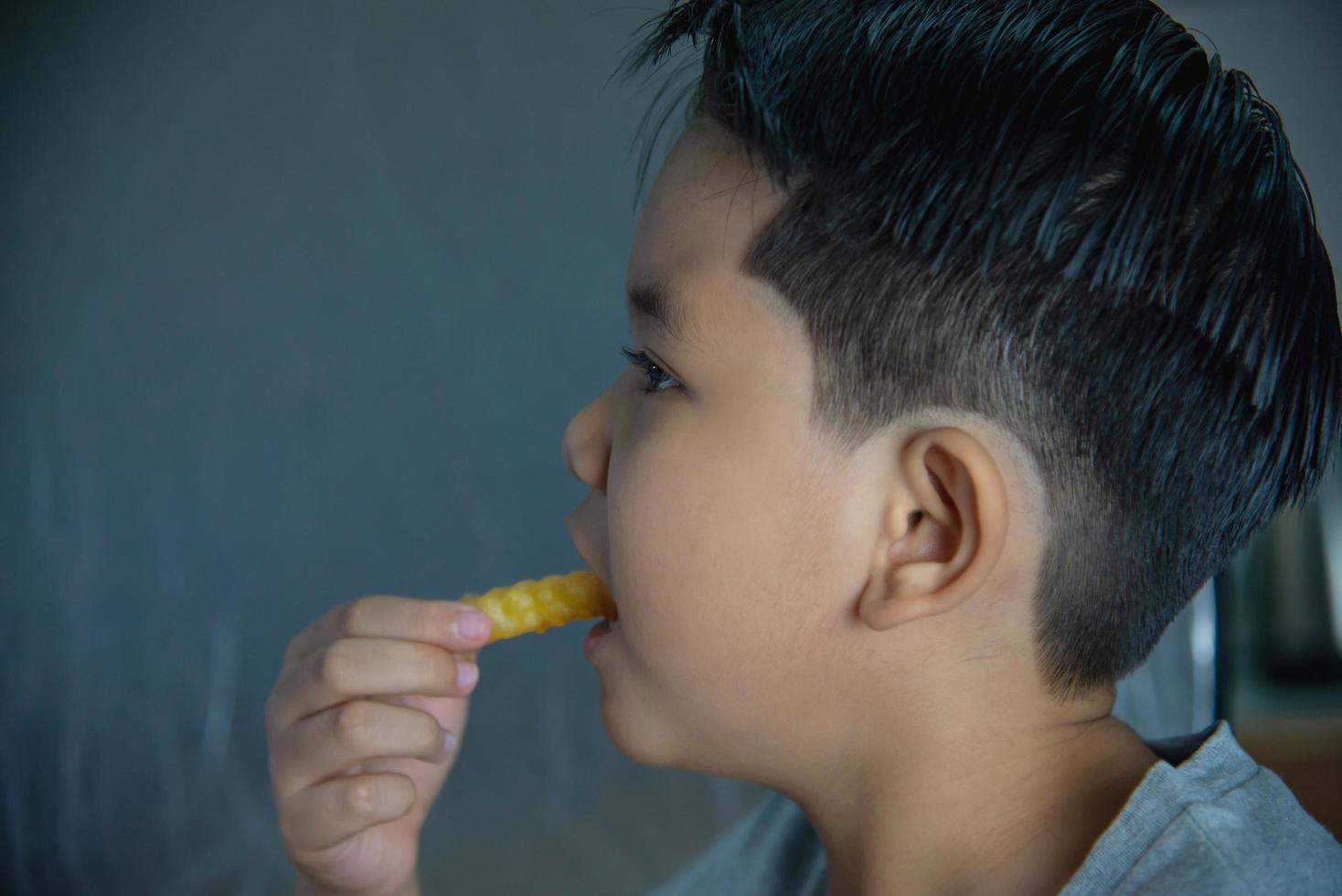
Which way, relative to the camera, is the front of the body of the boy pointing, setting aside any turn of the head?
to the viewer's left

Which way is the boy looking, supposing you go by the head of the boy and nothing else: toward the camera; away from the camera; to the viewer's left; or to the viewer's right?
to the viewer's left
